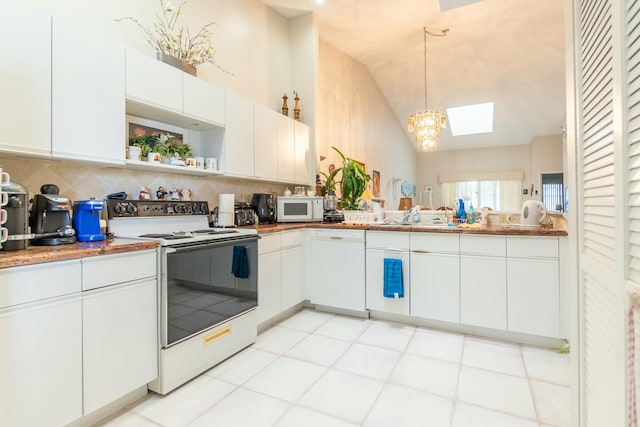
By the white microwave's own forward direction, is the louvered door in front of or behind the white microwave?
in front

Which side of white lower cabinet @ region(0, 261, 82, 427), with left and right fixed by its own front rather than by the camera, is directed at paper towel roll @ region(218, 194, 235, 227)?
left

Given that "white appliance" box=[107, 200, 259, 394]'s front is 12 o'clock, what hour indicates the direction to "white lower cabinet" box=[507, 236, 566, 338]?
The white lower cabinet is roughly at 11 o'clock from the white appliance.

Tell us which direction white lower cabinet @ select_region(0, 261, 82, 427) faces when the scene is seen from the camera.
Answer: facing the viewer and to the right of the viewer

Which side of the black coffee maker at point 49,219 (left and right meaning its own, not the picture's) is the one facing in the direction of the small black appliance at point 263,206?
left

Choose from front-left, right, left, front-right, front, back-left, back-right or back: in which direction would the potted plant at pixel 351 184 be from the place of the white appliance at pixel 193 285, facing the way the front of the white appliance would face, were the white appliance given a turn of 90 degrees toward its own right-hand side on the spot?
back

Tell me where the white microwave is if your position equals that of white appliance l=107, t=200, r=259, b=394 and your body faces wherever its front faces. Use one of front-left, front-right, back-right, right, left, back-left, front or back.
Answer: left

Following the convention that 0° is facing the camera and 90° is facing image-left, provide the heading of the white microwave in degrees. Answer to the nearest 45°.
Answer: approximately 0°

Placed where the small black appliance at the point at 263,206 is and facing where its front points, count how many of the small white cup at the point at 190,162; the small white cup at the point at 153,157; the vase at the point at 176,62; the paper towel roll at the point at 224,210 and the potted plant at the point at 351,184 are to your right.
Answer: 4

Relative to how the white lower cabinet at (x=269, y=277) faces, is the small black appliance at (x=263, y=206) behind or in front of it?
behind

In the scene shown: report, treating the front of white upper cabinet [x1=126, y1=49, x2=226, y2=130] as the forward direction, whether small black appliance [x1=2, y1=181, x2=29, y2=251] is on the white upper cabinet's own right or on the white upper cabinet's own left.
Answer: on the white upper cabinet's own right

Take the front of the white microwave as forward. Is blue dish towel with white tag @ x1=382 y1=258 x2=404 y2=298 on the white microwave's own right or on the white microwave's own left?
on the white microwave's own left

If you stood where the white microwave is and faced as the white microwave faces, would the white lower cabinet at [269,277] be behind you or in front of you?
in front

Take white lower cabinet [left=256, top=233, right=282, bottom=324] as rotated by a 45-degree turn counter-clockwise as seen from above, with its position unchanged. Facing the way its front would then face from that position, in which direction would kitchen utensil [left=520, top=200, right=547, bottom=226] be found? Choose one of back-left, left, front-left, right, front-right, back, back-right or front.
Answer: front
